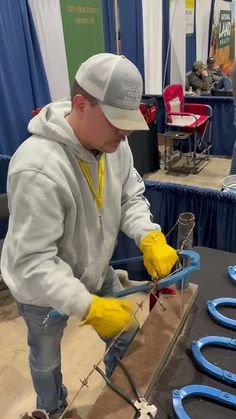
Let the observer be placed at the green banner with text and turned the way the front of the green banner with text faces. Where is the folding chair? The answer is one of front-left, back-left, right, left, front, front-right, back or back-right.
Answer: left

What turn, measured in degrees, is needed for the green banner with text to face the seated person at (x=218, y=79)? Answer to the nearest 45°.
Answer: approximately 135° to its left

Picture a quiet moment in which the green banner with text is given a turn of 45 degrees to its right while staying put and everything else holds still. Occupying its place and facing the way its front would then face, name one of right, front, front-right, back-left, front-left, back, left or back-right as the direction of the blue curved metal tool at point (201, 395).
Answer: front-left

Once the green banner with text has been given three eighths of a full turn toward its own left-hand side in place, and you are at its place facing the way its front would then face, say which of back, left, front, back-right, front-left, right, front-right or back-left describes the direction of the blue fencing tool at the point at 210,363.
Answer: back-right

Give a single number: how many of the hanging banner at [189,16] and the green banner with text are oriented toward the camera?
2

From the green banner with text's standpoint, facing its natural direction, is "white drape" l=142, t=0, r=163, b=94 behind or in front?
behind

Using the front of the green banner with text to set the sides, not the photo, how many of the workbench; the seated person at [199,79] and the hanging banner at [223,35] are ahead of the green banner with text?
1
